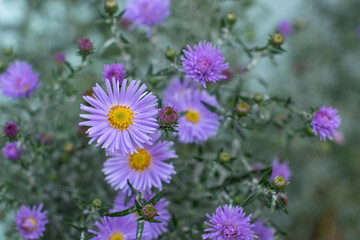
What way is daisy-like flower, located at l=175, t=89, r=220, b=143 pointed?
toward the camera
